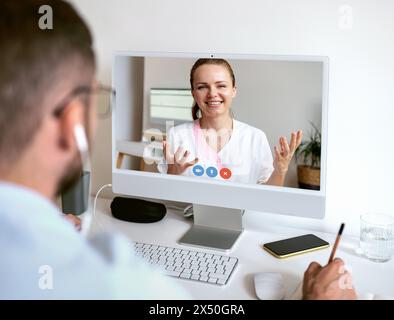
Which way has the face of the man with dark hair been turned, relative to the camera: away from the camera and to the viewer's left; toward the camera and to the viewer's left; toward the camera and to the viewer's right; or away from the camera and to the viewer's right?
away from the camera and to the viewer's right

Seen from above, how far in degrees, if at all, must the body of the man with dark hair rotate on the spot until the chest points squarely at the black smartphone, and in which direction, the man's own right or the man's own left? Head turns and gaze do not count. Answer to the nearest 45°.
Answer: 0° — they already face it

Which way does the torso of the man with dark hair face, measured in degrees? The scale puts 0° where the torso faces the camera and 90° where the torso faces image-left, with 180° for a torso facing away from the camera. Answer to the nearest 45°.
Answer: approximately 225°

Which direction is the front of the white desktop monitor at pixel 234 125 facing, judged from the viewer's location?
facing the viewer and to the left of the viewer

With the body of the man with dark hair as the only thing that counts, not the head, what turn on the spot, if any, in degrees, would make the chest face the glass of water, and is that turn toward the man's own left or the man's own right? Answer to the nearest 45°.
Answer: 0° — they already face it

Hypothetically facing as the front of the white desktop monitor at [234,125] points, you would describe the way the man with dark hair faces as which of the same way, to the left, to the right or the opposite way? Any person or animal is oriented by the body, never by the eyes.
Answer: the opposite way
